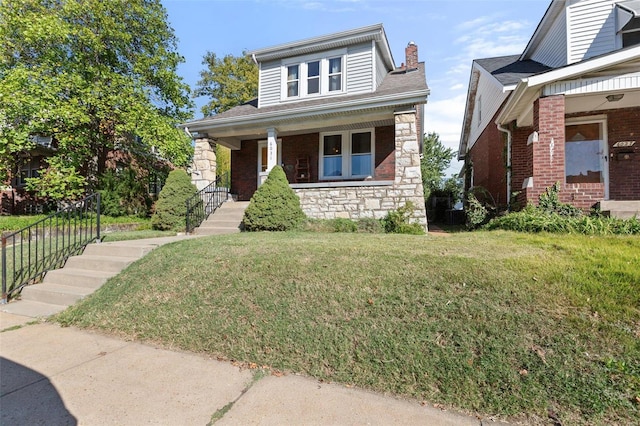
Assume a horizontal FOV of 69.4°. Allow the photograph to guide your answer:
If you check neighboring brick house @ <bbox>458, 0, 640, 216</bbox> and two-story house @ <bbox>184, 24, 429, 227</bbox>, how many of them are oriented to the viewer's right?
0

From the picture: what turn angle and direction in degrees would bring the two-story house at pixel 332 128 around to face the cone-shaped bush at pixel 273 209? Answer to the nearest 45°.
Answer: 0° — it already faces it

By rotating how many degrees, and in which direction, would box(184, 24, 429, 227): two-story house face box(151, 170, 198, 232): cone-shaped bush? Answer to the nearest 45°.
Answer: approximately 45° to its right

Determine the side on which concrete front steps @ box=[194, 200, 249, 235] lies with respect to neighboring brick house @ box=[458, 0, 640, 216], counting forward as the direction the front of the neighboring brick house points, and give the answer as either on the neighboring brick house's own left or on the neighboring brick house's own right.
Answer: on the neighboring brick house's own right

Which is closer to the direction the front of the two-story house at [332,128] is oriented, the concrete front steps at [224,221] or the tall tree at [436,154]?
the concrete front steps

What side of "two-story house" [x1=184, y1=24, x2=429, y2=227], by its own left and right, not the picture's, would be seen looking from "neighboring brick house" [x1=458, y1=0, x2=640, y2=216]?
left

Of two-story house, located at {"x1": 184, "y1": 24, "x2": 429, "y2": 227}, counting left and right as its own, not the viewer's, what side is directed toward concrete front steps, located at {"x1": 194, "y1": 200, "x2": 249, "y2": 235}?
front

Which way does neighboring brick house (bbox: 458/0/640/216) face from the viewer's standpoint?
toward the camera

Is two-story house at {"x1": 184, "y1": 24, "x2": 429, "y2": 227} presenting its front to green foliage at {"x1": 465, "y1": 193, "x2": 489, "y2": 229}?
no

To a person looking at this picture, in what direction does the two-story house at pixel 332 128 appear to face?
facing the viewer and to the left of the viewer

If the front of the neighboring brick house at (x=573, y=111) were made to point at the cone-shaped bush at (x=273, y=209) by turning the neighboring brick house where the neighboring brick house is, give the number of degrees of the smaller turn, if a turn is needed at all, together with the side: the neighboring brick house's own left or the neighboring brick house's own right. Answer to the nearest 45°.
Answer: approximately 45° to the neighboring brick house's own right

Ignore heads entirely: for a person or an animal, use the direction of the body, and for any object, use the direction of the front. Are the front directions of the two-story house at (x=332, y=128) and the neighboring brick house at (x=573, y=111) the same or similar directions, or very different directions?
same or similar directions

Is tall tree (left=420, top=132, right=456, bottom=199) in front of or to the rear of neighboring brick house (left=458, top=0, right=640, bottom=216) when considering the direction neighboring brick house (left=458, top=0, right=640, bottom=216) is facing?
to the rear

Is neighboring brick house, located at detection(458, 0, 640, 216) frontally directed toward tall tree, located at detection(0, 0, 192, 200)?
no
